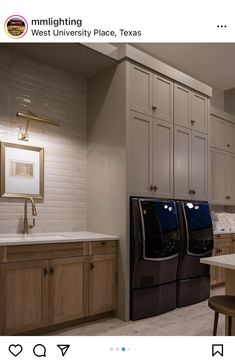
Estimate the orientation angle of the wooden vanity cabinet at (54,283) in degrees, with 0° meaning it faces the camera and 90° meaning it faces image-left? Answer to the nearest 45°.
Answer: approximately 315°

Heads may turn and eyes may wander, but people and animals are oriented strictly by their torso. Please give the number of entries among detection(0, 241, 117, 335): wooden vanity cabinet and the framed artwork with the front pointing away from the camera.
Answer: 0

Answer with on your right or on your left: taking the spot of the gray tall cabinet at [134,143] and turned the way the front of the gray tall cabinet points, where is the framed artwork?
on your right

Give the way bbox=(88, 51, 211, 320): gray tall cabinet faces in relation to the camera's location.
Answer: facing the viewer and to the right of the viewer
